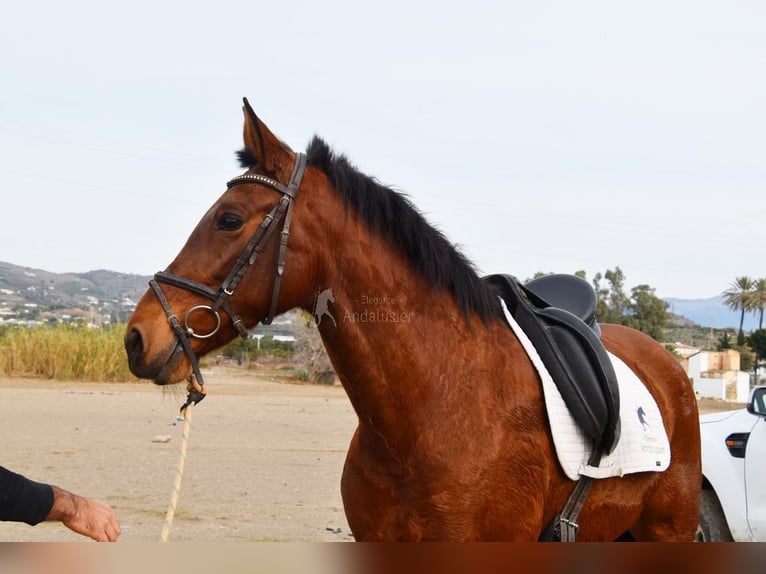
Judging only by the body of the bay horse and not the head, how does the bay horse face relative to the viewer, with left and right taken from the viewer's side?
facing the viewer and to the left of the viewer

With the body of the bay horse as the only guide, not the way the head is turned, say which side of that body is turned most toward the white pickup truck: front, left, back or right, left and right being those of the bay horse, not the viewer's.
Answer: back
